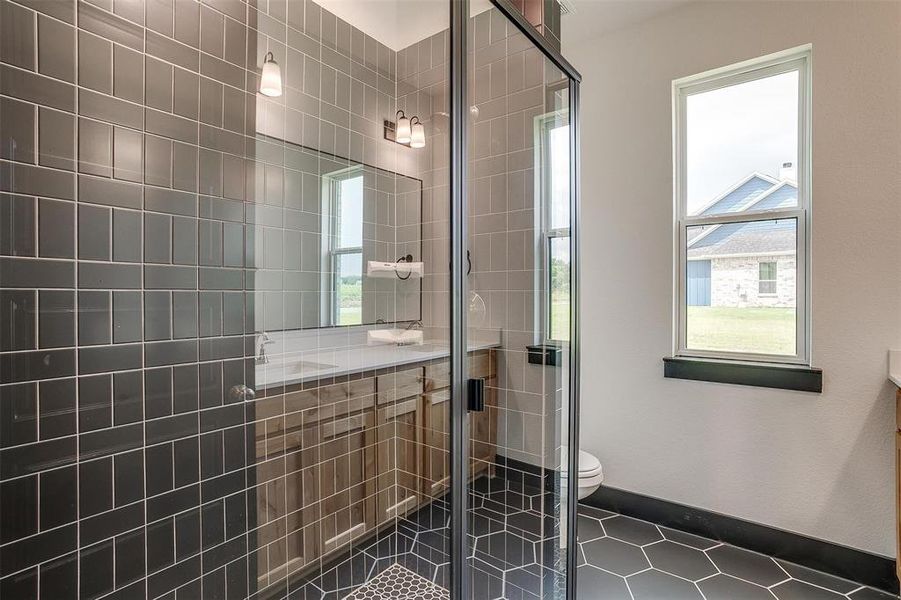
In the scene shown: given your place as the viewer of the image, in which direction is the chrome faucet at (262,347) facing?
facing the viewer and to the right of the viewer

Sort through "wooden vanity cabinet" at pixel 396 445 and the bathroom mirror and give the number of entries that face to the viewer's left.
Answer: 0

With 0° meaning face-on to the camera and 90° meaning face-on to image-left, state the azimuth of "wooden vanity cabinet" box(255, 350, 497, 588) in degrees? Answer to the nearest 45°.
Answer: approximately 315°

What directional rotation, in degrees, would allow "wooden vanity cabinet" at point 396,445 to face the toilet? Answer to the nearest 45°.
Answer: approximately 45° to its left
